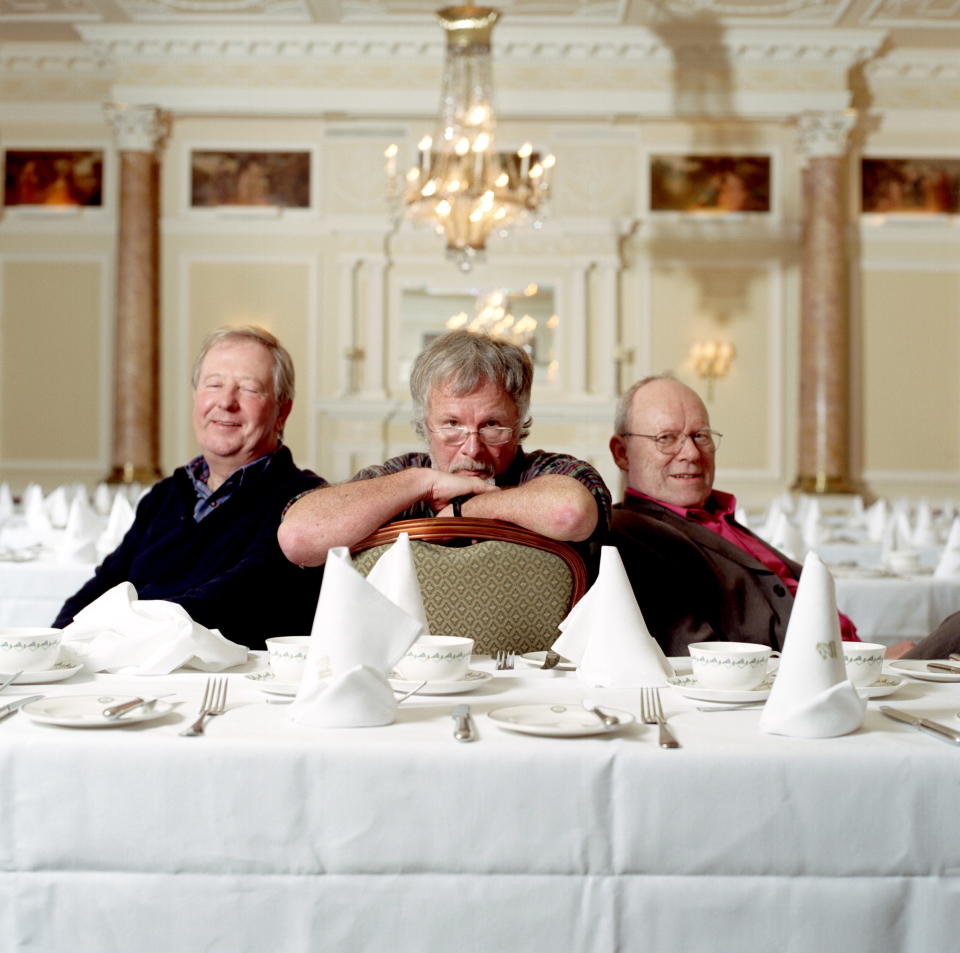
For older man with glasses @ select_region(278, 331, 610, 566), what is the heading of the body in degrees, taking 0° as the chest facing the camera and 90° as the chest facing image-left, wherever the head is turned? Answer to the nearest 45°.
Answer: approximately 0°

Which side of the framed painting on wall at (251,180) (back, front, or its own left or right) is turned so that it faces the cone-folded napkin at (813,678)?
front

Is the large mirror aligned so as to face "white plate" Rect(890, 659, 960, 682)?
yes

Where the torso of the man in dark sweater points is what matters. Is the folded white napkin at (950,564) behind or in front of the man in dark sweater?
behind

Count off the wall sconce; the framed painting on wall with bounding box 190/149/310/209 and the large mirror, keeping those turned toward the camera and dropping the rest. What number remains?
3

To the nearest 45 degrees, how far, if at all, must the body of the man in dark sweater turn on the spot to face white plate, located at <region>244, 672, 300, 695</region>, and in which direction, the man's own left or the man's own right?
approximately 45° to the man's own left

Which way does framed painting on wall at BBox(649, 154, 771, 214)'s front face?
toward the camera

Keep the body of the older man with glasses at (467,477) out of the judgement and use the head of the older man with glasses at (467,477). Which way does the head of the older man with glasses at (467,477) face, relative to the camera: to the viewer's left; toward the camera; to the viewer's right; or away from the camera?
toward the camera

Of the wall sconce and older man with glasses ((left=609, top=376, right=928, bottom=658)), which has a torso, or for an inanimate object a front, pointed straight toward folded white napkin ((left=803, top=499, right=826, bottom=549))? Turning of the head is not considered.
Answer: the wall sconce

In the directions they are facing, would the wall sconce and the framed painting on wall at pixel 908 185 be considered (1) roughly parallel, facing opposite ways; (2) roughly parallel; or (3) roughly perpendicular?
roughly parallel

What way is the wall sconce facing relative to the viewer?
toward the camera

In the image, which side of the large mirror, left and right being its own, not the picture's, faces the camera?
front

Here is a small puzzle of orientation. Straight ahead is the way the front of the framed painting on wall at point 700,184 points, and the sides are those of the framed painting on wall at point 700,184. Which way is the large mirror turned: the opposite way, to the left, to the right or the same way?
the same way

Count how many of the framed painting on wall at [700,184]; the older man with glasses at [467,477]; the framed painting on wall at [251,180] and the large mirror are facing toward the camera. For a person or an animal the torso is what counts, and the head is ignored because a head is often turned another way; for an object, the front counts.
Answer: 4
